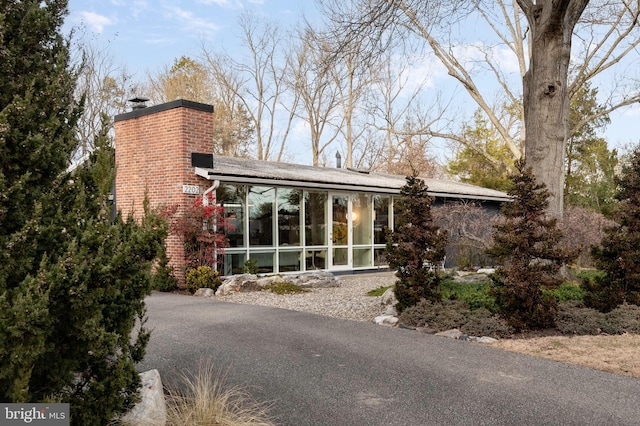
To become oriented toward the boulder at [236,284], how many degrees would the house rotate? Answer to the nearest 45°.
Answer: approximately 45° to its right

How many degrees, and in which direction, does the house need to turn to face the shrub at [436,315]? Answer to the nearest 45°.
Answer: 0° — it already faces it

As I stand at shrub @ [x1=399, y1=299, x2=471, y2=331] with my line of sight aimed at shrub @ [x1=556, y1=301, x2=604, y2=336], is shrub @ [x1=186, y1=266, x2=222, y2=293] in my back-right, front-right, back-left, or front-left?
back-left

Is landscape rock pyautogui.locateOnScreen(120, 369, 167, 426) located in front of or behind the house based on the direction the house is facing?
in front

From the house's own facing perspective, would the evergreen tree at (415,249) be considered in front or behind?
in front

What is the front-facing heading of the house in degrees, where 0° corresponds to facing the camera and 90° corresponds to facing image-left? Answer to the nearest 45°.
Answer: approximately 315°

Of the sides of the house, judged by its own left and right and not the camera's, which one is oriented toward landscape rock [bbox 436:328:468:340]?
front

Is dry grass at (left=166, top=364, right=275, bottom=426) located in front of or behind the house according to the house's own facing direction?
in front

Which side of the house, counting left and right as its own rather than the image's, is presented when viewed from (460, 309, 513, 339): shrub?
front
